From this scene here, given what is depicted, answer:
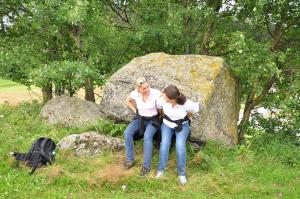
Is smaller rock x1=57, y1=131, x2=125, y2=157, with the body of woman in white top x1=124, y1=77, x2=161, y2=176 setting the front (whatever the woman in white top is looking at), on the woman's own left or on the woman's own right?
on the woman's own right

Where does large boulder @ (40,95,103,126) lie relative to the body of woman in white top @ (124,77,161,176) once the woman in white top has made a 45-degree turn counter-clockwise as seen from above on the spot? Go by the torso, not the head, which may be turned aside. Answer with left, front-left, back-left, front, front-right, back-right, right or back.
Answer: back

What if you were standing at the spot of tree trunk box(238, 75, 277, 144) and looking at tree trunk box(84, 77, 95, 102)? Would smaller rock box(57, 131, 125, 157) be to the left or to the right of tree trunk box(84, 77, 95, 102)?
left

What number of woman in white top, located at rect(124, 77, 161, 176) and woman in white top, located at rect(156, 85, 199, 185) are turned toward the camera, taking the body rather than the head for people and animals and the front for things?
2

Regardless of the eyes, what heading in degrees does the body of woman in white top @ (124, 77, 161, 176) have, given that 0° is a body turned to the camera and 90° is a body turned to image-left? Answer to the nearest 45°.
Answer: approximately 0°

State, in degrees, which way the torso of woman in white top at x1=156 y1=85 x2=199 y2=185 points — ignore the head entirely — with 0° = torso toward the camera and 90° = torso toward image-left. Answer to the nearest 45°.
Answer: approximately 0°

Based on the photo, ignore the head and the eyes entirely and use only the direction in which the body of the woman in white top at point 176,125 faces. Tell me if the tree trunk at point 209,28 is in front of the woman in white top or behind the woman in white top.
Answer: behind
